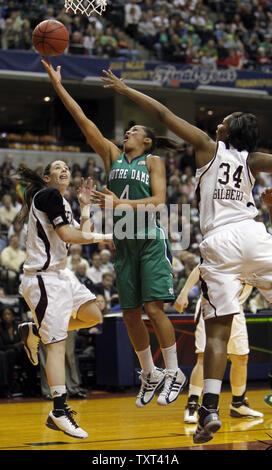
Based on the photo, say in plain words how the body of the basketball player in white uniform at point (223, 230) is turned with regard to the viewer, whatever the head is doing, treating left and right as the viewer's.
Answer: facing away from the viewer and to the left of the viewer

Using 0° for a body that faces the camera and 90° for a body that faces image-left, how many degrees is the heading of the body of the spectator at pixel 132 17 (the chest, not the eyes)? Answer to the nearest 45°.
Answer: approximately 0°

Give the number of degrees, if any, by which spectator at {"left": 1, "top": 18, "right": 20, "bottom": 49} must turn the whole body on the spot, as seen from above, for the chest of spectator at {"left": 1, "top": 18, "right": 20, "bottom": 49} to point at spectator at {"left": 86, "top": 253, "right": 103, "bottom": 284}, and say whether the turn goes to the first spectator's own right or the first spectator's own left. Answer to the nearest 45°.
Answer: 0° — they already face them

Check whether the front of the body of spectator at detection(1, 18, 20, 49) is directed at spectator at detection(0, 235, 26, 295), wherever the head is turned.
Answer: yes

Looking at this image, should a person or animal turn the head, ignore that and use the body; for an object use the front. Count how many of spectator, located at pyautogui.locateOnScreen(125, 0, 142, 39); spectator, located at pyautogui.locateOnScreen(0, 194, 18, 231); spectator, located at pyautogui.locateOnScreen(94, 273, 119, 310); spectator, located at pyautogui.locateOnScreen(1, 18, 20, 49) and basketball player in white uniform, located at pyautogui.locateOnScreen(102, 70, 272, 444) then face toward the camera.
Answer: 4

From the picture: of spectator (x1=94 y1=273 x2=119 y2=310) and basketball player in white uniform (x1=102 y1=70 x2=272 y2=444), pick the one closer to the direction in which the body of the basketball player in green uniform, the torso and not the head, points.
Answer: the basketball player in white uniform

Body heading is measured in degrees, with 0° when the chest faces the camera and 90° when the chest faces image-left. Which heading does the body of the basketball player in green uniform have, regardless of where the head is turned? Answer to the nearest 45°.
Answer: approximately 45°

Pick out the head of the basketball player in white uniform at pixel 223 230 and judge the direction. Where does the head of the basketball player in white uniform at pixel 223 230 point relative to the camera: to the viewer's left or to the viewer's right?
to the viewer's left

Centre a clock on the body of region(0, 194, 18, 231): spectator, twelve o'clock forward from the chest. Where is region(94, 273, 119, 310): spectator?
region(94, 273, 119, 310): spectator is roughly at 11 o'clock from region(0, 194, 18, 231): spectator.

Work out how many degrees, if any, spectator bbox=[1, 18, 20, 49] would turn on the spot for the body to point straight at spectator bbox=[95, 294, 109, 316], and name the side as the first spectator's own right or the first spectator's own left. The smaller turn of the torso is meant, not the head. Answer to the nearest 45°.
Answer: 0° — they already face them

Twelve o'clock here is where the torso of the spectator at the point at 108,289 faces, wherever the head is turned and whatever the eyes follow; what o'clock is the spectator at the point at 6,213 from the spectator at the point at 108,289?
the spectator at the point at 6,213 is roughly at 5 o'clock from the spectator at the point at 108,289.
